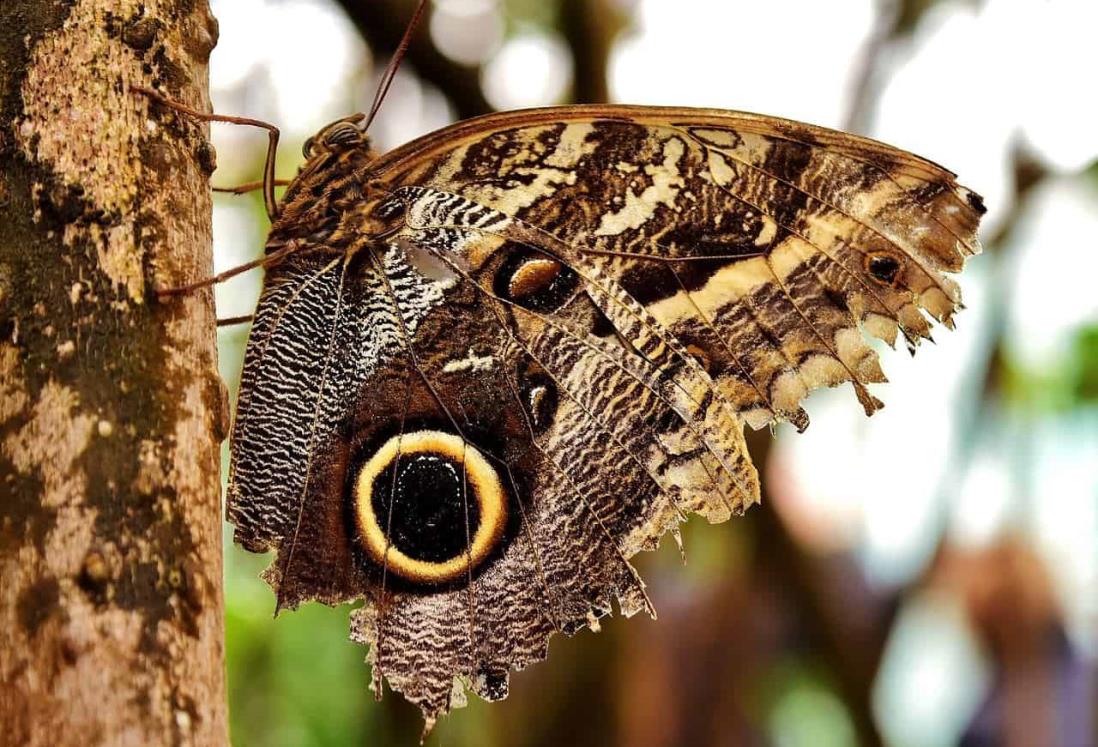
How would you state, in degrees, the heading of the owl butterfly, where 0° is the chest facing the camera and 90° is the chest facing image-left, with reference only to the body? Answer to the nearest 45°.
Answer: approximately 90°
